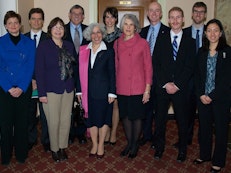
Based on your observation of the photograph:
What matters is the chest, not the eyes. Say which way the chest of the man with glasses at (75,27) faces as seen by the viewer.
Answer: toward the camera

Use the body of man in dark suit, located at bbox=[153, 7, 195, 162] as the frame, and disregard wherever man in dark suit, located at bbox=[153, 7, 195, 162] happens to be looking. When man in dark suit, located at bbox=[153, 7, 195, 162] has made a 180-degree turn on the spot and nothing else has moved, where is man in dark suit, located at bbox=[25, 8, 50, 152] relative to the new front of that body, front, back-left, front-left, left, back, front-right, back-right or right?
left

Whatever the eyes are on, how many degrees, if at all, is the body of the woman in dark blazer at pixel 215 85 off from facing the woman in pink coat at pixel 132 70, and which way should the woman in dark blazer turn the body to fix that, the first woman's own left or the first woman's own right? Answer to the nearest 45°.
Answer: approximately 45° to the first woman's own right

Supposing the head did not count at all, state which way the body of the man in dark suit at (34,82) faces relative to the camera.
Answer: toward the camera

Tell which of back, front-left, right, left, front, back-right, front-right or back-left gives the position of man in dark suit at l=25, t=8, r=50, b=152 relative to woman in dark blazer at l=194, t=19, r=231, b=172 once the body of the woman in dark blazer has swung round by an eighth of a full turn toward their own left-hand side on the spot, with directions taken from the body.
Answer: right

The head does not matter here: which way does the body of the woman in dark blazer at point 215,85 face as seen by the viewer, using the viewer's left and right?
facing the viewer and to the left of the viewer

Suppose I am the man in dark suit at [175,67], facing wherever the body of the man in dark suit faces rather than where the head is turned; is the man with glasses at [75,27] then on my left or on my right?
on my right

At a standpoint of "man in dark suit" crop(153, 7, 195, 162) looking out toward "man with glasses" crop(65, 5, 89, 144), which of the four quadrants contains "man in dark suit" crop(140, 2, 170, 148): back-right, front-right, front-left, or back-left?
front-right

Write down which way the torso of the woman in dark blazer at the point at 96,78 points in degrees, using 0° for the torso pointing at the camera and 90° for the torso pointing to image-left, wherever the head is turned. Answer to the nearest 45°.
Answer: approximately 0°

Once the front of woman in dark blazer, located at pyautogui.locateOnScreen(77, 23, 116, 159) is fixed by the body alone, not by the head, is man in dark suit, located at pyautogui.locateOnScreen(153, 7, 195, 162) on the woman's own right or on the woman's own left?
on the woman's own left

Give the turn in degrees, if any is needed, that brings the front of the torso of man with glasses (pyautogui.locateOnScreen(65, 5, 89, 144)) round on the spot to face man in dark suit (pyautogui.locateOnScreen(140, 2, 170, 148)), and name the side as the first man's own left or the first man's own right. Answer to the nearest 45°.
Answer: approximately 90° to the first man's own left

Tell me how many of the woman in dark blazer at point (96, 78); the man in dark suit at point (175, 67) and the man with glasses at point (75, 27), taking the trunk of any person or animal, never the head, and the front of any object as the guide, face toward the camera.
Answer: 3
